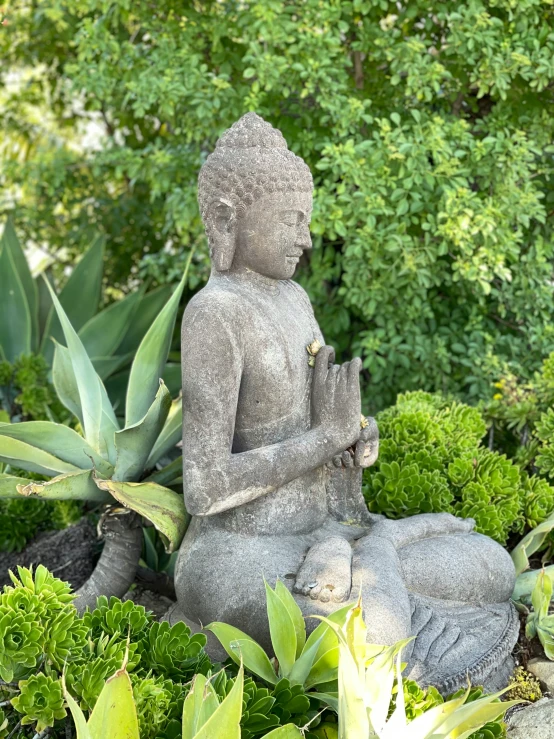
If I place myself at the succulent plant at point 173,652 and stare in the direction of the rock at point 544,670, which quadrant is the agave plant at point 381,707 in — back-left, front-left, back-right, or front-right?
front-right

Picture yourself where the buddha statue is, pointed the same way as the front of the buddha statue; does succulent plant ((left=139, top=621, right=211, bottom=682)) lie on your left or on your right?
on your right

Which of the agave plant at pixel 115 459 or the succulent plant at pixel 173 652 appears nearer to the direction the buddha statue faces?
the succulent plant

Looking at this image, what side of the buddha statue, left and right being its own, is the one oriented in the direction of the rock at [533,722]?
front

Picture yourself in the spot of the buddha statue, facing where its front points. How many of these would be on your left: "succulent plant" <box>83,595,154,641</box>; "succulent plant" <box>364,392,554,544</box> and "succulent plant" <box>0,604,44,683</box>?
1

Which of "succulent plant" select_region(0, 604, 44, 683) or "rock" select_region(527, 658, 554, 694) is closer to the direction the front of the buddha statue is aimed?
the rock

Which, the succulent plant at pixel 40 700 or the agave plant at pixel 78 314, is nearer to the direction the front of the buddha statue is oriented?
the succulent plant

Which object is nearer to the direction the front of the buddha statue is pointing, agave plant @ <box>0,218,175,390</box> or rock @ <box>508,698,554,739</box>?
the rock

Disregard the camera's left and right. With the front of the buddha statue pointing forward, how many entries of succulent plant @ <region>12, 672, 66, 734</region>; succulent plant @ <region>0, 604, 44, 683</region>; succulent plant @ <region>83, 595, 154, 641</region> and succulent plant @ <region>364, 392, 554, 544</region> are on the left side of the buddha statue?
1

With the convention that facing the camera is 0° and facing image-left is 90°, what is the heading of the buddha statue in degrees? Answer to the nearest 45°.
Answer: approximately 315°

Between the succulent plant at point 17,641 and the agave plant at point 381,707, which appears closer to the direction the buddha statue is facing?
the agave plant

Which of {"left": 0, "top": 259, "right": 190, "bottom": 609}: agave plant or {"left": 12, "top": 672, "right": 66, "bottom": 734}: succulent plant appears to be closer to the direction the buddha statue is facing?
the succulent plant

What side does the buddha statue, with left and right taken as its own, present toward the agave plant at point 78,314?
back

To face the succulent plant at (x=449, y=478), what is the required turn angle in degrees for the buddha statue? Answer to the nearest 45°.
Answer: approximately 90° to its left

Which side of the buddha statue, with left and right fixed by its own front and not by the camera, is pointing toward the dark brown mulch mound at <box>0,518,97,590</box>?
back

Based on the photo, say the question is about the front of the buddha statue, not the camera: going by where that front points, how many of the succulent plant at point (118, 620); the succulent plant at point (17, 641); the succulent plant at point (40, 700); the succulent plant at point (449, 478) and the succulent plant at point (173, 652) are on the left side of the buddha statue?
1
